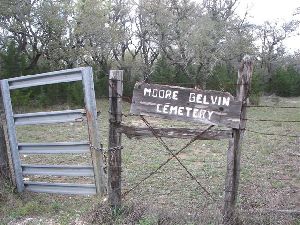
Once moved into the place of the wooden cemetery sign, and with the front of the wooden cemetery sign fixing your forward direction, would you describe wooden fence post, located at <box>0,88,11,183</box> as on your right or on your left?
on your right

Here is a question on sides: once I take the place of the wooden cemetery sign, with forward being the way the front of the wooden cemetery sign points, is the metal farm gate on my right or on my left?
on my right

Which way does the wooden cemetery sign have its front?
toward the camera
